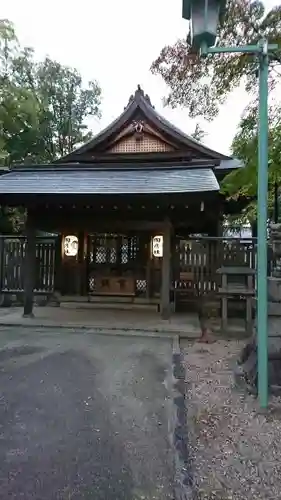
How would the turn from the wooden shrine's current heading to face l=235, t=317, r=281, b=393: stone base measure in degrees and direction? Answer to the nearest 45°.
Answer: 0° — it already faces it

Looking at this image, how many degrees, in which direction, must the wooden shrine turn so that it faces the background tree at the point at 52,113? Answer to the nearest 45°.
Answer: approximately 180°

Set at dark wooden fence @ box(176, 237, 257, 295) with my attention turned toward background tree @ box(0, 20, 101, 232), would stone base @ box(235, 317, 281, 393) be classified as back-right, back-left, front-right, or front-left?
back-left

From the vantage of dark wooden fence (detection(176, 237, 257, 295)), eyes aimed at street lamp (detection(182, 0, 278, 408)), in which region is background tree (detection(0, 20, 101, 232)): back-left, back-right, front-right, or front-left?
back-right

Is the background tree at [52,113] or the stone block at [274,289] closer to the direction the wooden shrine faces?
the stone block

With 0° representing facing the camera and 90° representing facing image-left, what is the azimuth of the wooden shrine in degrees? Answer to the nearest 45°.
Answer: approximately 0°

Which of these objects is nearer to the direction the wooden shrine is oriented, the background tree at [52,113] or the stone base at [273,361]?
the stone base

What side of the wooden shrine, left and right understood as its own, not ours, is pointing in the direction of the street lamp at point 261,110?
front
